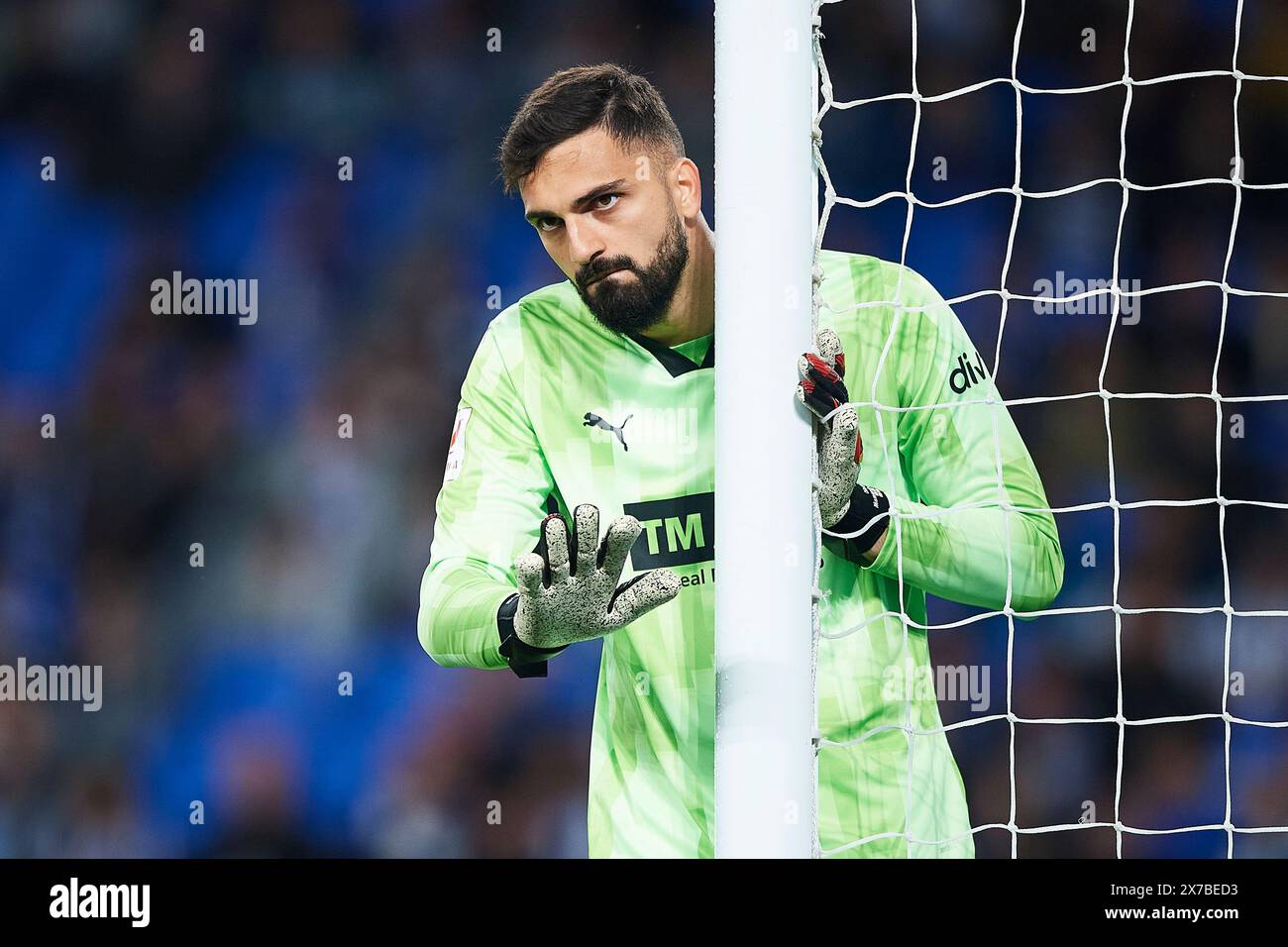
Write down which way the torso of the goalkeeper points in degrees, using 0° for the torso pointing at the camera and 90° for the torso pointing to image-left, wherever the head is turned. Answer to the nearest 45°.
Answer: approximately 0°
